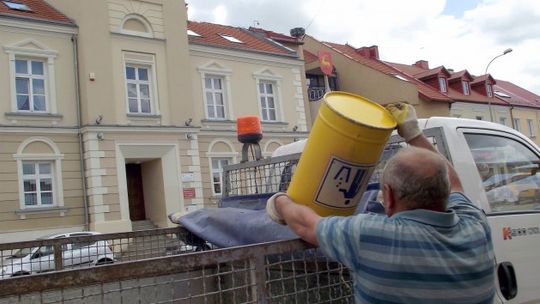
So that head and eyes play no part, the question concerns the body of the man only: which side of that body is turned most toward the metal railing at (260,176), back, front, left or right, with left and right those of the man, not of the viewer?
front

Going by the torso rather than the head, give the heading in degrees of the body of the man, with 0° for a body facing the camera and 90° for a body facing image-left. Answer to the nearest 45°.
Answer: approximately 135°

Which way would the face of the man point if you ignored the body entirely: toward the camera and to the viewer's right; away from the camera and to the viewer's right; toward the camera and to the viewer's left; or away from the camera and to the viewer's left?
away from the camera and to the viewer's left

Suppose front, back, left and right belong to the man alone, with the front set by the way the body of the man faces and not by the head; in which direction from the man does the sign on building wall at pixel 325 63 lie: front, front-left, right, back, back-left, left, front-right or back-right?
front-right

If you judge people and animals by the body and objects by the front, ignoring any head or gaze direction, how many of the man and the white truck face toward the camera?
0

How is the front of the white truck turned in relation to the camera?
facing away from the viewer and to the right of the viewer

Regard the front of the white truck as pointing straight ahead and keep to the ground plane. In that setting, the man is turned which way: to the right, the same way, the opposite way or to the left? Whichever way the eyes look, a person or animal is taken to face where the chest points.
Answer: to the left
